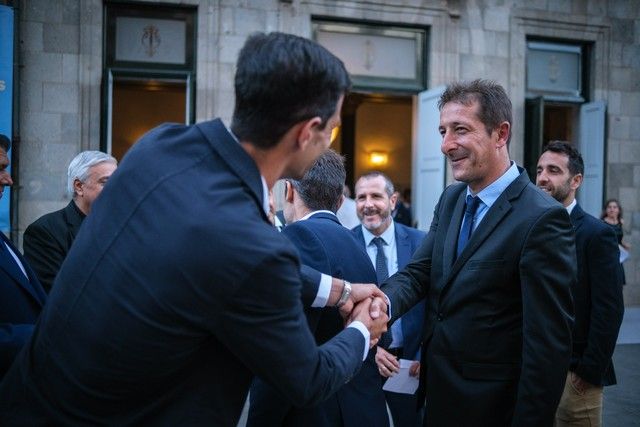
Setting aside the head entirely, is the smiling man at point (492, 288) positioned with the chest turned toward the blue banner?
no

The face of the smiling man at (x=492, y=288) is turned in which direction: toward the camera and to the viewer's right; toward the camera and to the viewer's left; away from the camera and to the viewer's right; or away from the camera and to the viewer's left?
toward the camera and to the viewer's left

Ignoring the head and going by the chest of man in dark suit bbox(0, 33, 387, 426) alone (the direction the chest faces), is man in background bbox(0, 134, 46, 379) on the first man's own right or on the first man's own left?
on the first man's own left

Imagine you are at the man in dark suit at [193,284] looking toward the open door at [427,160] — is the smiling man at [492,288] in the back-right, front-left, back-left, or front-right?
front-right

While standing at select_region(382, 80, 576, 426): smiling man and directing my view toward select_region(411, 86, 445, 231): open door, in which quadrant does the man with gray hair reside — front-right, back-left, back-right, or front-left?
front-left

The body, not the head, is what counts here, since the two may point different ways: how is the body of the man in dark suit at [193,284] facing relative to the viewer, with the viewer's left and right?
facing away from the viewer and to the right of the viewer

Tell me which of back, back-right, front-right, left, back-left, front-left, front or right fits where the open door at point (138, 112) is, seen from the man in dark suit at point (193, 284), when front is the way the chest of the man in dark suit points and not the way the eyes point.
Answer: front-left

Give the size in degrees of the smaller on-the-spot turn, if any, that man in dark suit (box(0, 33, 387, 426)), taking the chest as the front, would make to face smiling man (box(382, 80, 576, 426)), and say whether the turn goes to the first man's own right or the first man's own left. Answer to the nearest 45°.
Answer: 0° — they already face them

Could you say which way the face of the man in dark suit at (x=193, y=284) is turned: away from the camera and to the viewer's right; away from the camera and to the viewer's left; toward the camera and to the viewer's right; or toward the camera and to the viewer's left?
away from the camera and to the viewer's right

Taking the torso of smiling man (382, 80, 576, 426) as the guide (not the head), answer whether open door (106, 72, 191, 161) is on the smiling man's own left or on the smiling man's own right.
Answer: on the smiling man's own right

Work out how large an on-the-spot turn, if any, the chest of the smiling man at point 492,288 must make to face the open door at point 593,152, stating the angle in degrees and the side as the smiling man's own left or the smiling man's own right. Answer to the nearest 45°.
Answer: approximately 135° to the smiling man's own right

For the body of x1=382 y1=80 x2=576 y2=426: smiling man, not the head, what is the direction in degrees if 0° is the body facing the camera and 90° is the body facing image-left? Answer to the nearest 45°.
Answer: approximately 45°

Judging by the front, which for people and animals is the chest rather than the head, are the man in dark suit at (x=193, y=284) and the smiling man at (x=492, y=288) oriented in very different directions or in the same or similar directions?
very different directions
